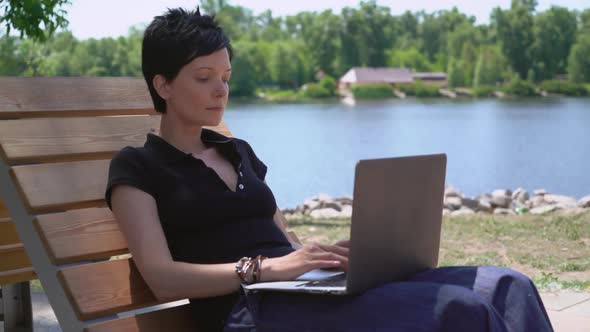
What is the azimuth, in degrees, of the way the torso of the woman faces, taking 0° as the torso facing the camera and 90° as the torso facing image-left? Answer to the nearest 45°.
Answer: approximately 315°

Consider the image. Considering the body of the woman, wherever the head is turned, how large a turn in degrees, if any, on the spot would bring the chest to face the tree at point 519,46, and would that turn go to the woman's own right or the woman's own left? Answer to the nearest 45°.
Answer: approximately 135° to the woman's own left

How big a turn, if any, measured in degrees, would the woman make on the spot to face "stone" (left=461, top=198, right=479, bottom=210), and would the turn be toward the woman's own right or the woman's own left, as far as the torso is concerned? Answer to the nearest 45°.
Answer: approximately 135° to the woman's own left

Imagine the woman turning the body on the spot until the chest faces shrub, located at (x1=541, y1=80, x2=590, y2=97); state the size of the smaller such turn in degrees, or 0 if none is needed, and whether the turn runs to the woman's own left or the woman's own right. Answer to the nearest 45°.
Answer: approximately 135° to the woman's own left

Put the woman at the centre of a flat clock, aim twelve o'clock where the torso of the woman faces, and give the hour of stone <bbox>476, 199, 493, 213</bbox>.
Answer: The stone is roughly at 8 o'clock from the woman.

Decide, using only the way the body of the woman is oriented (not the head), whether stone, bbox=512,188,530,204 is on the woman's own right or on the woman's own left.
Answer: on the woman's own left

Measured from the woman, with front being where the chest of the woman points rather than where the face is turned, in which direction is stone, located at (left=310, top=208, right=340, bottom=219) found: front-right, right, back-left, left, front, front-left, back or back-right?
back-left

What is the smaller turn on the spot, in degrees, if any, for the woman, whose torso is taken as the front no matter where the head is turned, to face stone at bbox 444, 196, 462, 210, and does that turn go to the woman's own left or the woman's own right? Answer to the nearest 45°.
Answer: approximately 135° to the woman's own left

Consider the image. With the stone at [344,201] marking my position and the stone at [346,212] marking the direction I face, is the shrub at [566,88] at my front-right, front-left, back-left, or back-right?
back-left

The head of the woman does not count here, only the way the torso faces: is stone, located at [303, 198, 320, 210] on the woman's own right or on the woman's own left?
on the woman's own left
